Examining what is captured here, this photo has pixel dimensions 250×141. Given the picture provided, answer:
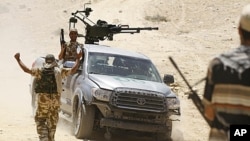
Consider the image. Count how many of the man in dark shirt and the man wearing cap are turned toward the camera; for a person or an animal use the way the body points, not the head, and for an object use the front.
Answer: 1

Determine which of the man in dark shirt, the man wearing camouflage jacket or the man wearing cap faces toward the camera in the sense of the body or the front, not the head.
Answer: the man wearing cap

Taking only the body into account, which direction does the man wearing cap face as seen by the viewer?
toward the camera

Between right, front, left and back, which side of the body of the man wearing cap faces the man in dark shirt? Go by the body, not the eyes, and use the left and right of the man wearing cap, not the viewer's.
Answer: front

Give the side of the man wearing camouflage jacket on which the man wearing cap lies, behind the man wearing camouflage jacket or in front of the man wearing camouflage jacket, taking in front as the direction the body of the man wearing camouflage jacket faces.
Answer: in front

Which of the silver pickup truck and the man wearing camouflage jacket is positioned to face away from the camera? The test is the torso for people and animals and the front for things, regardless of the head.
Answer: the man wearing camouflage jacket

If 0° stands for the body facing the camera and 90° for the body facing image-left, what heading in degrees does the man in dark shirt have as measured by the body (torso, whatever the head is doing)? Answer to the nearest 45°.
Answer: approximately 180°

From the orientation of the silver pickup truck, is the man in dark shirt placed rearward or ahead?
ahead

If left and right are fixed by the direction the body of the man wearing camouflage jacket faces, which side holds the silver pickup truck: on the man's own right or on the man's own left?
on the man's own right
